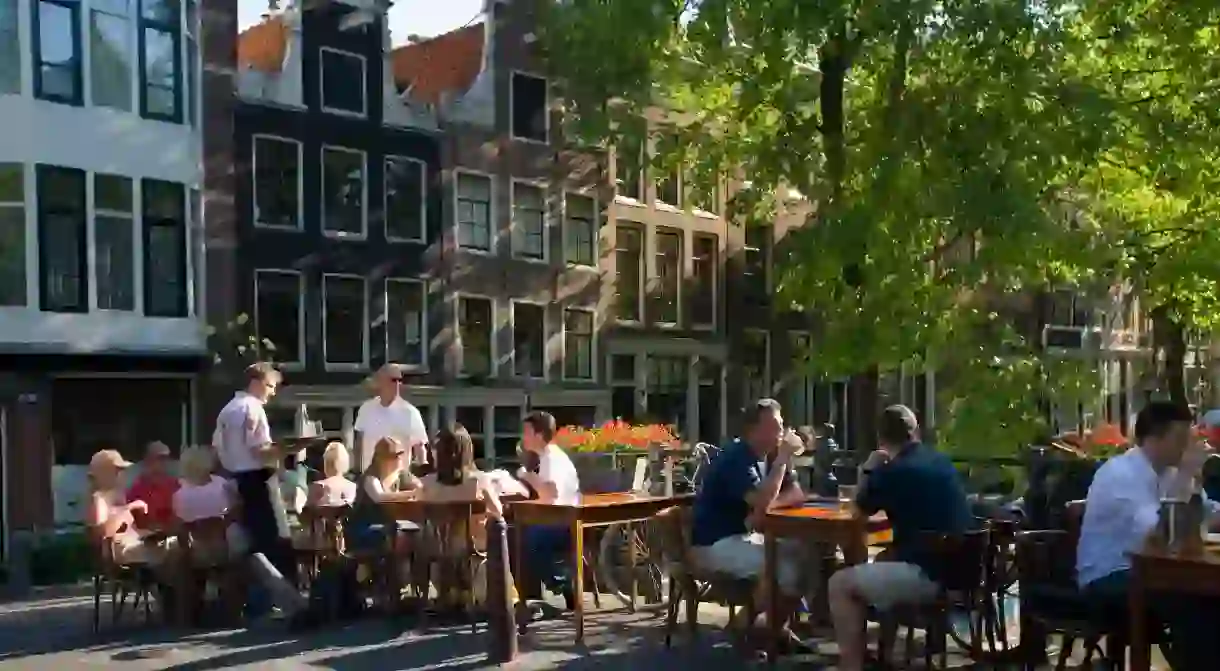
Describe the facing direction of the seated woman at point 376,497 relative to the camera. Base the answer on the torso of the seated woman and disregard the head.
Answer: to the viewer's right

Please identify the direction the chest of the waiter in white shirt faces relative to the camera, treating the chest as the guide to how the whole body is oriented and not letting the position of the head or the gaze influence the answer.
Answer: to the viewer's right

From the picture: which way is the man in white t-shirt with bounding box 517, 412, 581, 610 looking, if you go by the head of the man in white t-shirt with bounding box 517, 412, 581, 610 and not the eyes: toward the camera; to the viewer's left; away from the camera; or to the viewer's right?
to the viewer's left

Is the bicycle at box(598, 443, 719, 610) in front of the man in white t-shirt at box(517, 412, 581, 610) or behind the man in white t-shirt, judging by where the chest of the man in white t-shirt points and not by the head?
behind

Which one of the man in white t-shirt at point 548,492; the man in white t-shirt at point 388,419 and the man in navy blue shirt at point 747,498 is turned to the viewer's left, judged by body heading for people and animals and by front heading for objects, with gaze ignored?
the man in white t-shirt at point 548,492

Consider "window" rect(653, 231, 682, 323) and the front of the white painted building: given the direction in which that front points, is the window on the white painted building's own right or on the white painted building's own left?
on the white painted building's own left

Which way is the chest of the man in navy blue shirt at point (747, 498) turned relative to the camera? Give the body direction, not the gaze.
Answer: to the viewer's right

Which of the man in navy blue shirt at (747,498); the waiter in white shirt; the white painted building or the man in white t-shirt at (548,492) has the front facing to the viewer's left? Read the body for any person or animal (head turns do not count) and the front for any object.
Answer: the man in white t-shirt

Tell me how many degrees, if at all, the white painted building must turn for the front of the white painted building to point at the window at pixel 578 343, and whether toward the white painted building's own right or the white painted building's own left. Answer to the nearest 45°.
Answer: approximately 135° to the white painted building's own left

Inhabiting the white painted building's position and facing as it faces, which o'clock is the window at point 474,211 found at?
The window is roughly at 8 o'clock from the white painted building.

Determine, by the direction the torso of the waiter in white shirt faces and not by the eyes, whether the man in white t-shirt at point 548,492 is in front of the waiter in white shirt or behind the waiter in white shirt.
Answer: in front

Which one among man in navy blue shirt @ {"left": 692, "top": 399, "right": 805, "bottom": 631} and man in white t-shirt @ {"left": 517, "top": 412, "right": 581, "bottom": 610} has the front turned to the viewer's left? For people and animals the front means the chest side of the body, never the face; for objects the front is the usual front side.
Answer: the man in white t-shirt

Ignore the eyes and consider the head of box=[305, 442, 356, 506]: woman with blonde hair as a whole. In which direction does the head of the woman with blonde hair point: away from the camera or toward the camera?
away from the camera

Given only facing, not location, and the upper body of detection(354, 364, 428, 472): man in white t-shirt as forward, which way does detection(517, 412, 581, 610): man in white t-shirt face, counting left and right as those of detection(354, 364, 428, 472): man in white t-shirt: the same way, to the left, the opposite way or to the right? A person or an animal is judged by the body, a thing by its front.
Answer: to the right

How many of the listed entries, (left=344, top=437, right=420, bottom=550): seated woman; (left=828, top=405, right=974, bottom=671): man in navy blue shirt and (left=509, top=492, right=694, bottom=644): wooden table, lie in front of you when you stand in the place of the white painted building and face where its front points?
3

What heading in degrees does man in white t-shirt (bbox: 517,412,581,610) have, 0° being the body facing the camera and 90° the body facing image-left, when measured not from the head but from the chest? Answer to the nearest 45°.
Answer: approximately 90°
